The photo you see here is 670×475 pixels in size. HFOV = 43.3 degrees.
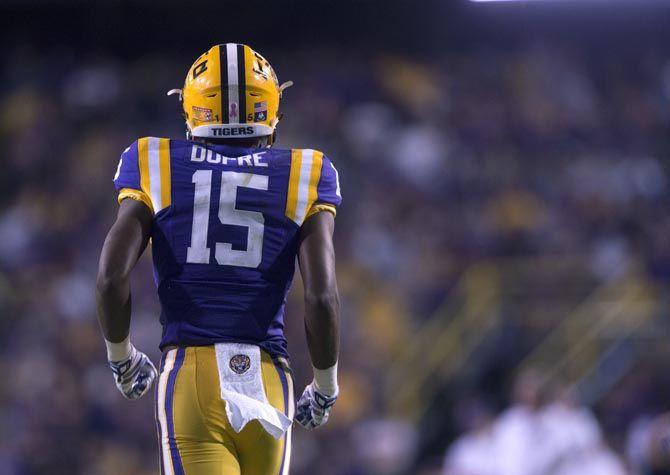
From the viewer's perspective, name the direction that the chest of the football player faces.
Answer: away from the camera

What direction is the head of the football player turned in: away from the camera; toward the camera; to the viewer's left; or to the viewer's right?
away from the camera
